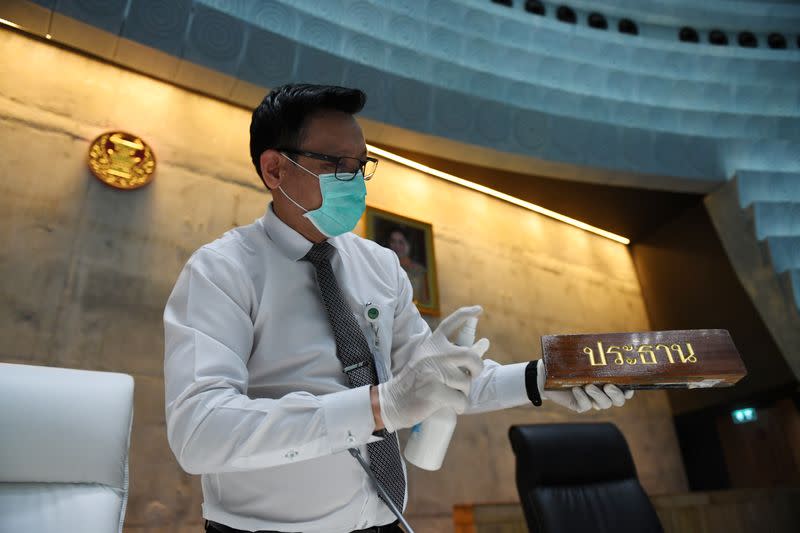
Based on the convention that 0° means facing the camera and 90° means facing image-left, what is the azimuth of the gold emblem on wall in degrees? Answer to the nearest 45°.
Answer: approximately 0°

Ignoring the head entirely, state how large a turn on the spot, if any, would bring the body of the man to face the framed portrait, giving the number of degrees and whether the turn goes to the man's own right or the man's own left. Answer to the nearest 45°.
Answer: approximately 135° to the man's own left

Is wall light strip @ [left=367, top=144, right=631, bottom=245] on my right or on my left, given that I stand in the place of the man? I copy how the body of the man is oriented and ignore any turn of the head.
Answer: on my left

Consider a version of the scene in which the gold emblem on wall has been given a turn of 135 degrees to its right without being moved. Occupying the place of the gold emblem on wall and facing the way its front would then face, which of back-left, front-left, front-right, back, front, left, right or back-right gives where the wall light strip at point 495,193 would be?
back-right

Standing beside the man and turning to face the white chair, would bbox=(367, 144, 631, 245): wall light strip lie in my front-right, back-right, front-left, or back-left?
back-right

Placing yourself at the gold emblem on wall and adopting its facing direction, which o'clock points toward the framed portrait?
The framed portrait is roughly at 9 o'clock from the gold emblem on wall.
